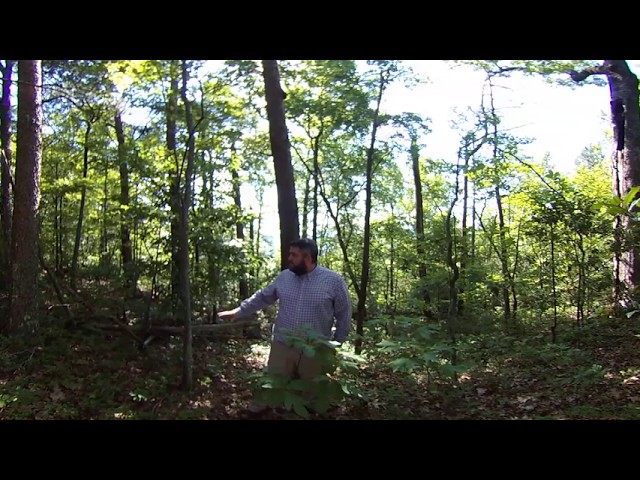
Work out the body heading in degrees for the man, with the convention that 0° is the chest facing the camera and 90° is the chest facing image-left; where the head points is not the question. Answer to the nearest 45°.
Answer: approximately 45°

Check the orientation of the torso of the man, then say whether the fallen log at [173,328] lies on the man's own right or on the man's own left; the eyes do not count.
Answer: on the man's own right
